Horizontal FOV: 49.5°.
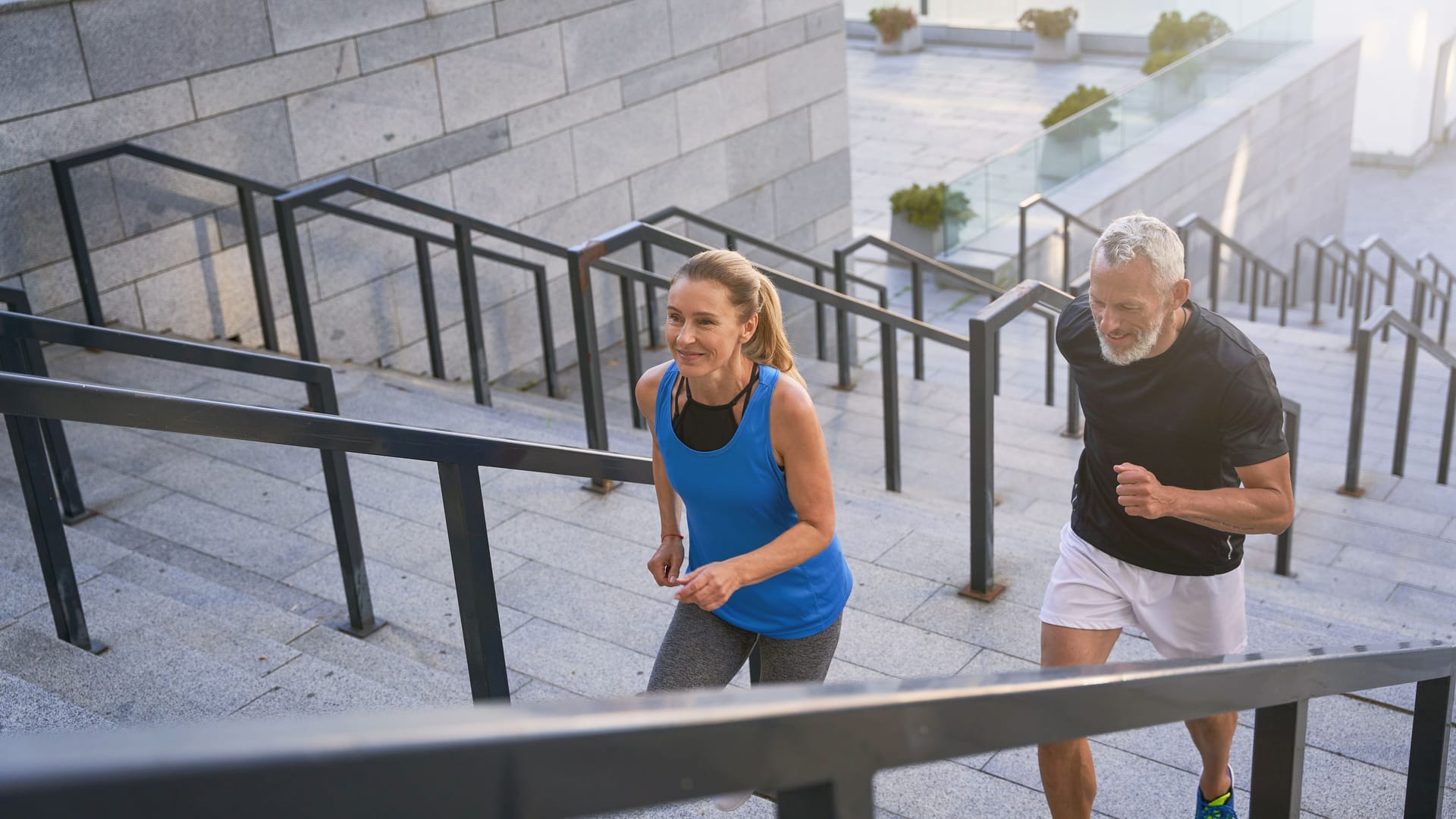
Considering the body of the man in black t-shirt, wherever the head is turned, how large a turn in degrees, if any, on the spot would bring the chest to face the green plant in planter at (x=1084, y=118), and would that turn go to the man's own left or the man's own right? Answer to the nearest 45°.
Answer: approximately 135° to the man's own right

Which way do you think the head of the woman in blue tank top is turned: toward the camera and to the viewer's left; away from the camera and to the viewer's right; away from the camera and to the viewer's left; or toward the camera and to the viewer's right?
toward the camera and to the viewer's left

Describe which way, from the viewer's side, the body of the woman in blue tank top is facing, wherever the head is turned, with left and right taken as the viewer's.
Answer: facing the viewer and to the left of the viewer

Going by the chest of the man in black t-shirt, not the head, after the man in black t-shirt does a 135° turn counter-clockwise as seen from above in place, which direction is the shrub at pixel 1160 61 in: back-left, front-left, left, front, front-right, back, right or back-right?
left

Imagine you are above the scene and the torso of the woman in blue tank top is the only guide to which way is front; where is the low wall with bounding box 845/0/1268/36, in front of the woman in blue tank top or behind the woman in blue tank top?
behind

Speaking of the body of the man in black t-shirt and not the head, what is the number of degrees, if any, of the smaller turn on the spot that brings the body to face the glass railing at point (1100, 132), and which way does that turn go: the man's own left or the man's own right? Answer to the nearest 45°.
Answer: approximately 135° to the man's own right

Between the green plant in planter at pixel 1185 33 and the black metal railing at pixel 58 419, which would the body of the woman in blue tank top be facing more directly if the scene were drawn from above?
the black metal railing

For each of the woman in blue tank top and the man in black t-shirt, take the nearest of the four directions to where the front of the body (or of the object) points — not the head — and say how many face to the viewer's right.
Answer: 0

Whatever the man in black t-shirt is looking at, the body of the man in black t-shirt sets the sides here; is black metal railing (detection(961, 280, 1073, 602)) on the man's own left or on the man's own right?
on the man's own right
